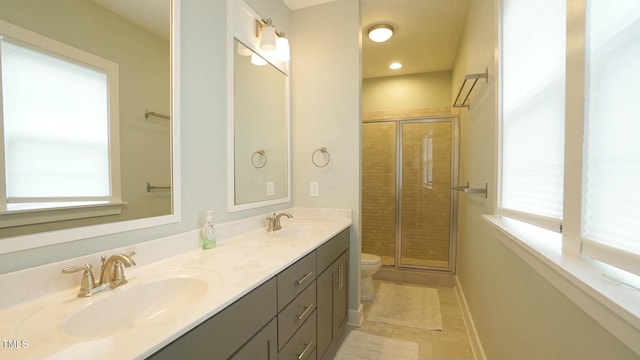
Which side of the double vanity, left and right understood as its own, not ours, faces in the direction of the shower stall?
left

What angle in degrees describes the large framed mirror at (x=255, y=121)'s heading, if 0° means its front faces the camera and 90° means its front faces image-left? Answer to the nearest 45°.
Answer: approximately 315°

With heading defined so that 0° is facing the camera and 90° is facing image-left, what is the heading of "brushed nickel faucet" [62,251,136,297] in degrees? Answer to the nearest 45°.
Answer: approximately 315°

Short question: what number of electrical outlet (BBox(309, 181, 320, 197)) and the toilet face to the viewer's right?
1

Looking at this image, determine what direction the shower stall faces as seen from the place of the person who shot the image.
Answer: facing the viewer

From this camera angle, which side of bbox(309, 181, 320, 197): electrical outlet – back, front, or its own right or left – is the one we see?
front

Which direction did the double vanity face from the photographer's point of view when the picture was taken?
facing the viewer and to the right of the viewer

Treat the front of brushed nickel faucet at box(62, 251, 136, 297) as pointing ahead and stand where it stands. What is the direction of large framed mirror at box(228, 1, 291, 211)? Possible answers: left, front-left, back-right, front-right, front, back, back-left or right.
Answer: left

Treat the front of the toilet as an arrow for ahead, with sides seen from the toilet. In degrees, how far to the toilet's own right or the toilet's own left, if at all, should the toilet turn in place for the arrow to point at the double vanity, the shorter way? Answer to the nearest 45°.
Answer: approximately 90° to the toilet's own right
